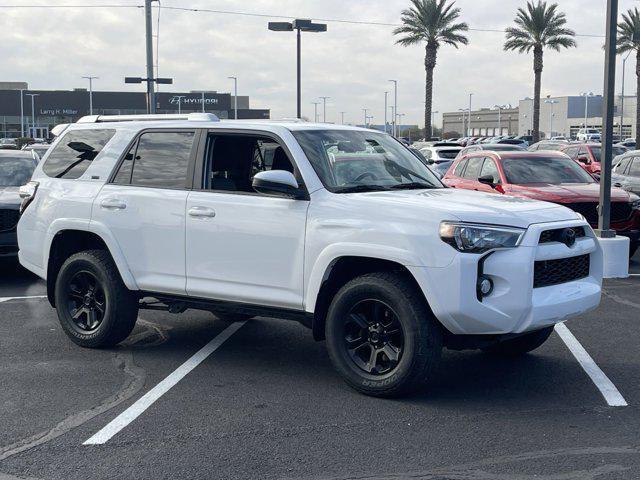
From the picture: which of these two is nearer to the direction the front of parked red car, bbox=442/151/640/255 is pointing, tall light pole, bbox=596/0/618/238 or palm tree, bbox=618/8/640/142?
the tall light pole

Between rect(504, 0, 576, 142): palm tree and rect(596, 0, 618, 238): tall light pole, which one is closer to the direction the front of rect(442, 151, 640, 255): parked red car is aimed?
the tall light pole

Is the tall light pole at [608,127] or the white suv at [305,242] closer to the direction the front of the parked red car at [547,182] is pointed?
the tall light pole

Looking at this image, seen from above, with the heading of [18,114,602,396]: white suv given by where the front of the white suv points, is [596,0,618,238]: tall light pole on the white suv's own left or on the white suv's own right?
on the white suv's own left

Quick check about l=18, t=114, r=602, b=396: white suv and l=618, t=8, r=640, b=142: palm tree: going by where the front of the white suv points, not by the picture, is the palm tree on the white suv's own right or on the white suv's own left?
on the white suv's own left

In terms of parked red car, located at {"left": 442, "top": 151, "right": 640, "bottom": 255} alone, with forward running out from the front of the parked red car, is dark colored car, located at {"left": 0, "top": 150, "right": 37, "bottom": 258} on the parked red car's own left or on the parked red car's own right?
on the parked red car's own right

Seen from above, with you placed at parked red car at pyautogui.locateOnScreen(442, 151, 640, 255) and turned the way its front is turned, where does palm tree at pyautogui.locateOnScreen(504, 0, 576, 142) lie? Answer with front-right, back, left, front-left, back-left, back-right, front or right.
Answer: back-left

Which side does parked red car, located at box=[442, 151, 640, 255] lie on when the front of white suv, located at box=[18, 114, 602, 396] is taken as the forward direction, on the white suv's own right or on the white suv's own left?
on the white suv's own left

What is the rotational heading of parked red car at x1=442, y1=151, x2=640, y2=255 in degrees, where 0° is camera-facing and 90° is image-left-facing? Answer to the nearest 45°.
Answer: approximately 315°

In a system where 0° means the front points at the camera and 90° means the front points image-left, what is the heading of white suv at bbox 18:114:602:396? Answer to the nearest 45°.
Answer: approximately 315°

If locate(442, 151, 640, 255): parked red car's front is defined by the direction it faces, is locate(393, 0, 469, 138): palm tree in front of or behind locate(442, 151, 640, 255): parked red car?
behind

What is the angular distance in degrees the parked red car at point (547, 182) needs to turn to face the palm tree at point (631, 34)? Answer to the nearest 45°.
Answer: approximately 135° to its left

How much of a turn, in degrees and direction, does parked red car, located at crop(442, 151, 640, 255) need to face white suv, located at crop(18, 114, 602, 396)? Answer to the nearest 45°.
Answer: approximately 45° to its right
